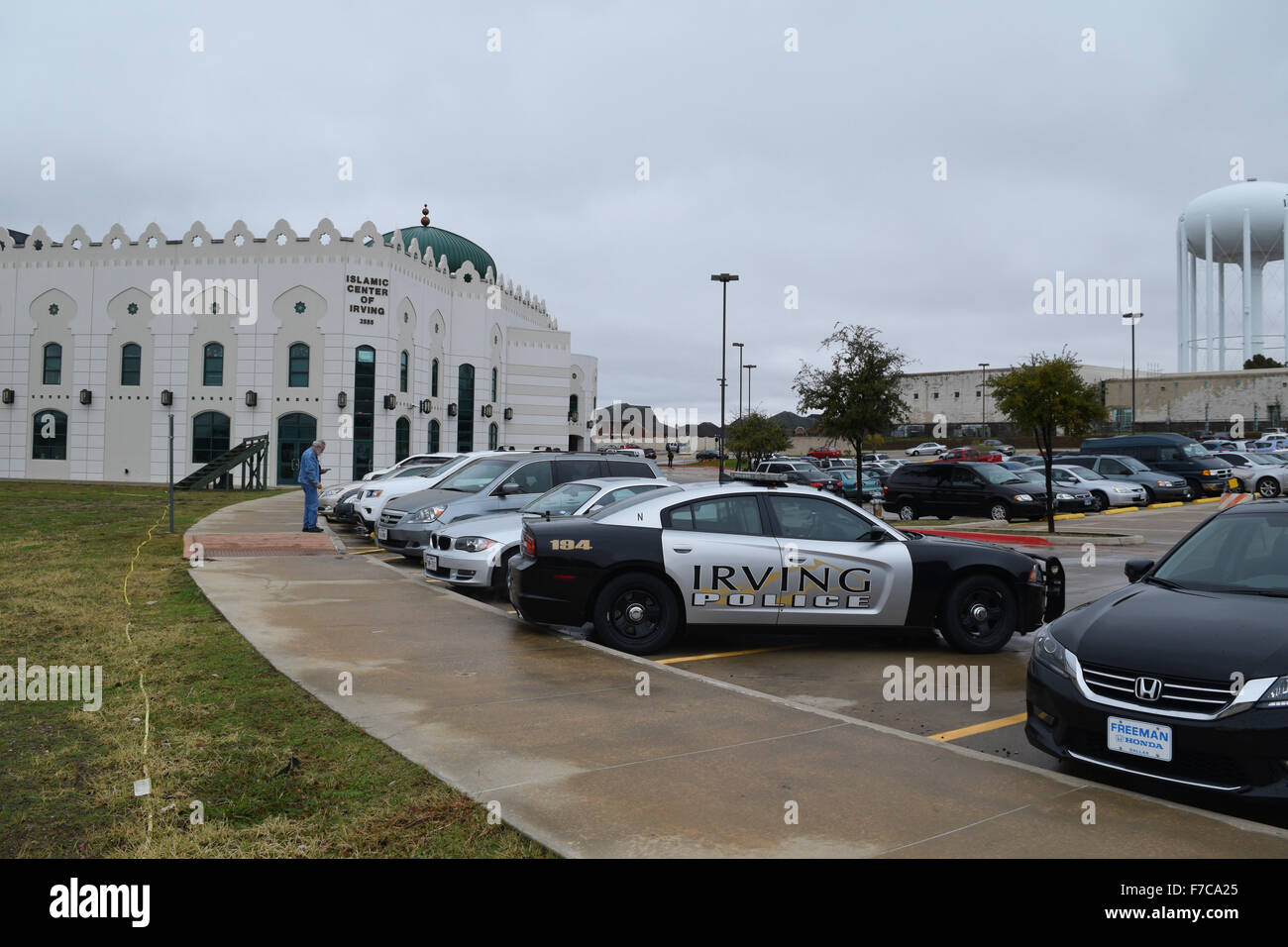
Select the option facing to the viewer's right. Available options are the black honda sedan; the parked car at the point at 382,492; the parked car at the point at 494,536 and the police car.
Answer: the police car

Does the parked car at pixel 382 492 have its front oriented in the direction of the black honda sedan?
no

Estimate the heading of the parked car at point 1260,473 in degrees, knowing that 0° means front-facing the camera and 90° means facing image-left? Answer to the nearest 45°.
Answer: approximately 315°

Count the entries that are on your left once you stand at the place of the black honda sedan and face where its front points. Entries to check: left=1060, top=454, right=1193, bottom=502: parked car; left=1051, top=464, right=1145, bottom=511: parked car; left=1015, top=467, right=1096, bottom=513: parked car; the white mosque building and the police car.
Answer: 0

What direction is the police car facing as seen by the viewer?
to the viewer's right

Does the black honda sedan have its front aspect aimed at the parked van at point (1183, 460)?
no

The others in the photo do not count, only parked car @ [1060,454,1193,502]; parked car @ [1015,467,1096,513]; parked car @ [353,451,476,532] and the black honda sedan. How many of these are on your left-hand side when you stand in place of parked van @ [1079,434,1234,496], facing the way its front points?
0

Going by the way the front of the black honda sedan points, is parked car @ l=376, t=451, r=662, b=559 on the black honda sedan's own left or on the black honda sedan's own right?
on the black honda sedan's own right

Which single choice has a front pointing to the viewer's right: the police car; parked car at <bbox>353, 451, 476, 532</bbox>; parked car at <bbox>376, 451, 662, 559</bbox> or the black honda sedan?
the police car

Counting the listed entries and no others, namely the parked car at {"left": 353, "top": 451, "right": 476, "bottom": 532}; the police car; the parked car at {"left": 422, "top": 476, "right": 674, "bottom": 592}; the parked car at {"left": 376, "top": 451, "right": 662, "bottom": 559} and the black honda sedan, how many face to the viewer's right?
1

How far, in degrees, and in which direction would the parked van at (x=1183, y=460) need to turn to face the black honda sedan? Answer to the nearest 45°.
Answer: approximately 45° to its right

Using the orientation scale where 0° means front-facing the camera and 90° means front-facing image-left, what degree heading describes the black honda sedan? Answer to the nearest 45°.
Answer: approximately 45°

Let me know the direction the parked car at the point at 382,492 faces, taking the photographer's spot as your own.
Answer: facing the viewer and to the left of the viewer

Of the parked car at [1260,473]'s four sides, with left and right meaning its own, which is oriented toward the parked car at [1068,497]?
right
